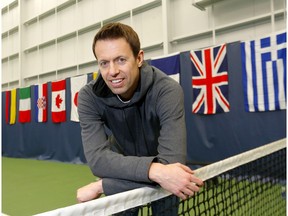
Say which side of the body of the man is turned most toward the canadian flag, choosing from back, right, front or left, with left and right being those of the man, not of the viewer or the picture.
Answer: back

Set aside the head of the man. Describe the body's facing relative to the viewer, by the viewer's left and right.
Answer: facing the viewer

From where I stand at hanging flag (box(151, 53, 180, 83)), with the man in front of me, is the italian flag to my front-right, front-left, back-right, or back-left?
back-right

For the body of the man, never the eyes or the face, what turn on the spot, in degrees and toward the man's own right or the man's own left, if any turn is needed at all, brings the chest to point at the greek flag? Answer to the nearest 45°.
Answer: approximately 135° to the man's own left

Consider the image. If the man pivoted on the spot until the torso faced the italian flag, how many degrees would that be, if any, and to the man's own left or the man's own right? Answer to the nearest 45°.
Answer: approximately 135° to the man's own right

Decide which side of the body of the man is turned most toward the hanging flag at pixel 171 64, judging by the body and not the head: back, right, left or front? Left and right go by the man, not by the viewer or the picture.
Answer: back

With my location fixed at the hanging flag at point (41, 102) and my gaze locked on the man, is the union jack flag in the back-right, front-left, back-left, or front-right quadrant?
front-left

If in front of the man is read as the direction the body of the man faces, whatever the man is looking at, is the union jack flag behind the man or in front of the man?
behind

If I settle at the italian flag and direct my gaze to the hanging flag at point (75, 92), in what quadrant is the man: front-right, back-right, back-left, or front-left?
front-right

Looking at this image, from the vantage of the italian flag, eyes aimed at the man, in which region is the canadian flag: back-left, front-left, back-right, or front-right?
front-left

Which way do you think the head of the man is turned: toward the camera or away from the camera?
toward the camera

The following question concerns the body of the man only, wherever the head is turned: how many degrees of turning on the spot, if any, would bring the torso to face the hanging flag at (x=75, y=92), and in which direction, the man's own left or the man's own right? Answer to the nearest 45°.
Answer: approximately 180°
